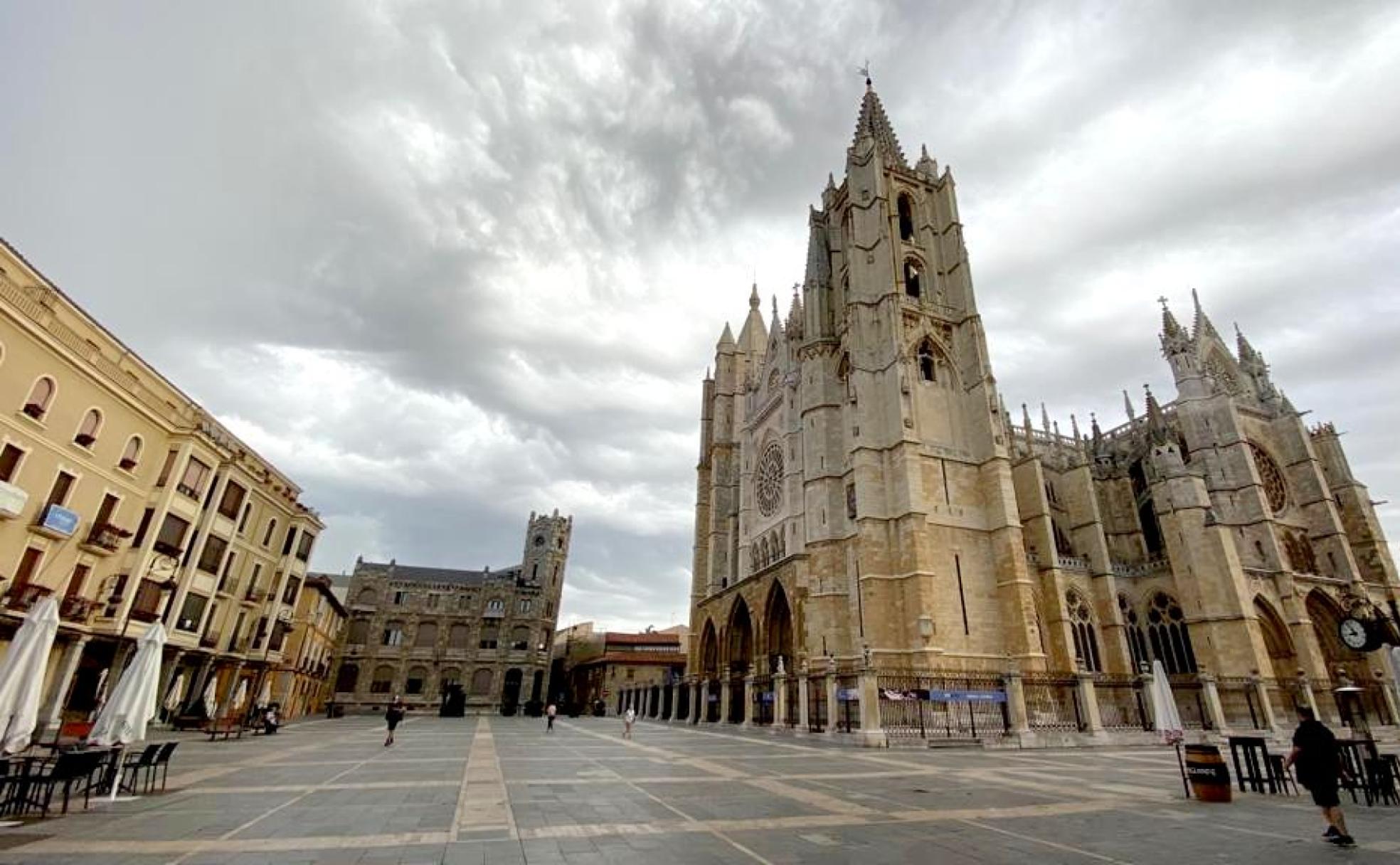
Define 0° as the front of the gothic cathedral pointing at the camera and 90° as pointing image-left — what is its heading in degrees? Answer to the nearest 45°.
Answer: approximately 45°

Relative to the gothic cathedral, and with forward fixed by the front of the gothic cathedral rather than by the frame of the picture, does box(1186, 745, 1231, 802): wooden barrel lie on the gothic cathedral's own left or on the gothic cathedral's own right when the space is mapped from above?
on the gothic cathedral's own left

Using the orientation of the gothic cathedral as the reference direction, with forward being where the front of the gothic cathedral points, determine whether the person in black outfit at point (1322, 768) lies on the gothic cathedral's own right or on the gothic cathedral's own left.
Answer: on the gothic cathedral's own left

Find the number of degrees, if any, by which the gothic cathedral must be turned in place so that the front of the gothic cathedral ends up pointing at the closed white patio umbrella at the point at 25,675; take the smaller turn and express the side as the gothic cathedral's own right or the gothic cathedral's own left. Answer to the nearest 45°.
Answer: approximately 45° to the gothic cathedral's own left

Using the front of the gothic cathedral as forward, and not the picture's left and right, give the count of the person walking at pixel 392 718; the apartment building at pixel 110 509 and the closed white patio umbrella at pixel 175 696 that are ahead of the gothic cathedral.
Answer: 3
